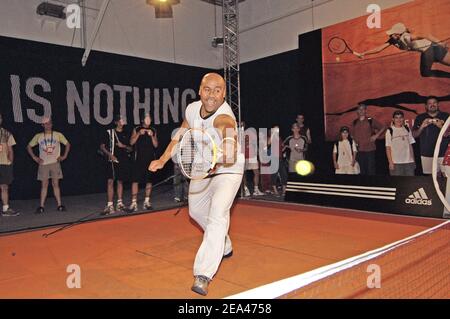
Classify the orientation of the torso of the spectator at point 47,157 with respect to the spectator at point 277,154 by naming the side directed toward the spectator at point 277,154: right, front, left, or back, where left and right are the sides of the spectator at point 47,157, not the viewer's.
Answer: left

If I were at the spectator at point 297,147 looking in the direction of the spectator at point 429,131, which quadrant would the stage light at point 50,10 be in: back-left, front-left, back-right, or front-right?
back-right

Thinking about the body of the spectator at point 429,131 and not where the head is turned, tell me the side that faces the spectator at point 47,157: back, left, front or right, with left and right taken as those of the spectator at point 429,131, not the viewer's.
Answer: right

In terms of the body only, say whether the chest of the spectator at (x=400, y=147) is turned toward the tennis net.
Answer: yes

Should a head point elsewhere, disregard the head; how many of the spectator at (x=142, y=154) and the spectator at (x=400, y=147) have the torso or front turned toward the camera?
2
